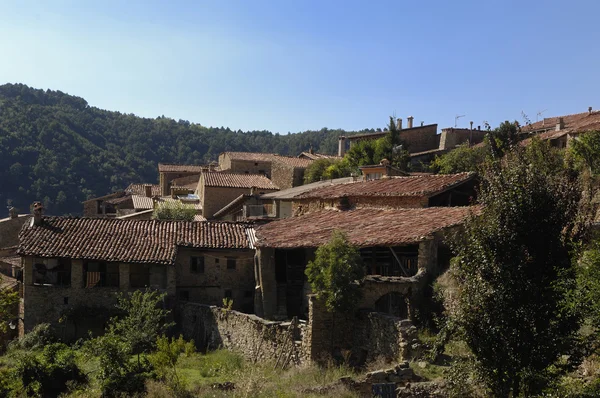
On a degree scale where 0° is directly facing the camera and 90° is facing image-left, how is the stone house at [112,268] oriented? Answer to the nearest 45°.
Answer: approximately 0°

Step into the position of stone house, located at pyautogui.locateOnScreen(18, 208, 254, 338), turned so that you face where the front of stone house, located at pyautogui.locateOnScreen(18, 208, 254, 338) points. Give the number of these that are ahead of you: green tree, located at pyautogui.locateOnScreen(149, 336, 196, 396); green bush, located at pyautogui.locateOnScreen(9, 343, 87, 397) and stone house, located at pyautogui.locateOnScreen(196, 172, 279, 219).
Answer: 2

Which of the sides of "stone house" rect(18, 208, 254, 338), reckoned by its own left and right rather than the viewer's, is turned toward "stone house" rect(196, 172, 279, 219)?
back

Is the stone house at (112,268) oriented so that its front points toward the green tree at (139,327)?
yes

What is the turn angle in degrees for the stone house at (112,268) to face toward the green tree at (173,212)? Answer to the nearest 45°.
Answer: approximately 180°

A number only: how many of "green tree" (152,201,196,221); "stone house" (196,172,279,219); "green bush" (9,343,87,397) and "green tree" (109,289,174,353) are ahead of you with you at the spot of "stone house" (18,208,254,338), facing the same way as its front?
2

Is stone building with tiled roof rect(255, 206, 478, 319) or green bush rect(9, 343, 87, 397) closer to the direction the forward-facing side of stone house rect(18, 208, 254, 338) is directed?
the green bush

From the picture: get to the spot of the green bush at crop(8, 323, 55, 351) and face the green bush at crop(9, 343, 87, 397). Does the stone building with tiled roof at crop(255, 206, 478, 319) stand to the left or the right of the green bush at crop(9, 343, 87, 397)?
left

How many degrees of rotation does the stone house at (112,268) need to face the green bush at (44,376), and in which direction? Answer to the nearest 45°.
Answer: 0° — it already faces it
